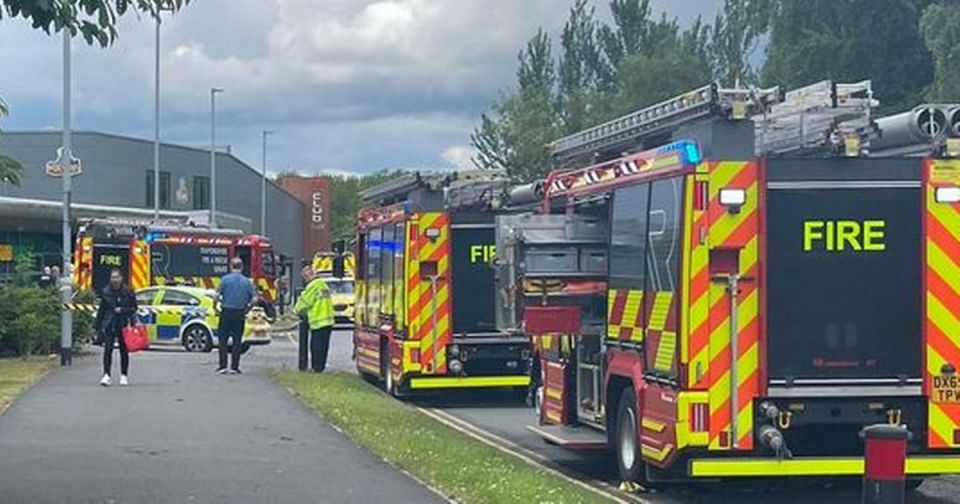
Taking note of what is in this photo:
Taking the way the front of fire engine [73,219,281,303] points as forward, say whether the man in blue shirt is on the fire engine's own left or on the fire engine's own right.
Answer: on the fire engine's own right

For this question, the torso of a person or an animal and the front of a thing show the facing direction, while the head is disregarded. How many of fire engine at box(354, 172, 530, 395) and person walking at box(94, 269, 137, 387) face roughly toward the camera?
1

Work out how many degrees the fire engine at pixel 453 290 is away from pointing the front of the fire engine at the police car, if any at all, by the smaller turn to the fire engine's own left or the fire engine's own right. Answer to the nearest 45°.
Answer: approximately 45° to the fire engine's own left

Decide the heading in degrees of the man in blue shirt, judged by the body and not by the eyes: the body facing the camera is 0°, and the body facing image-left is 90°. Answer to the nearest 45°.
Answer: approximately 180°

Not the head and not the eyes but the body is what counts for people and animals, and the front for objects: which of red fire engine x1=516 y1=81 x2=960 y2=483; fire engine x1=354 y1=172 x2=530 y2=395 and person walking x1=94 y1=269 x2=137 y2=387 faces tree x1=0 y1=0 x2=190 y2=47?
the person walking

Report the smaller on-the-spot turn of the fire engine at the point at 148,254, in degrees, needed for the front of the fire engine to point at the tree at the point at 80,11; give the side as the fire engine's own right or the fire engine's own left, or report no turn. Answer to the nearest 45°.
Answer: approximately 135° to the fire engine's own right

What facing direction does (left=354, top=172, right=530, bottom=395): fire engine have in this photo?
away from the camera

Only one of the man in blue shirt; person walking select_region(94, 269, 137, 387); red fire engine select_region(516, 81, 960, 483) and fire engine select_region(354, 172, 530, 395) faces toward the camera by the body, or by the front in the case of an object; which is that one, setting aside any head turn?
the person walking

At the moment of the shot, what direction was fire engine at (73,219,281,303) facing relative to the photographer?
facing away from the viewer and to the right of the viewer

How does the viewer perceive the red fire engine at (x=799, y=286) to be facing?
facing away from the viewer

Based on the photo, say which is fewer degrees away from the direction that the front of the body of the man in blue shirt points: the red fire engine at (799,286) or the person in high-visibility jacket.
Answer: the person in high-visibility jacket
